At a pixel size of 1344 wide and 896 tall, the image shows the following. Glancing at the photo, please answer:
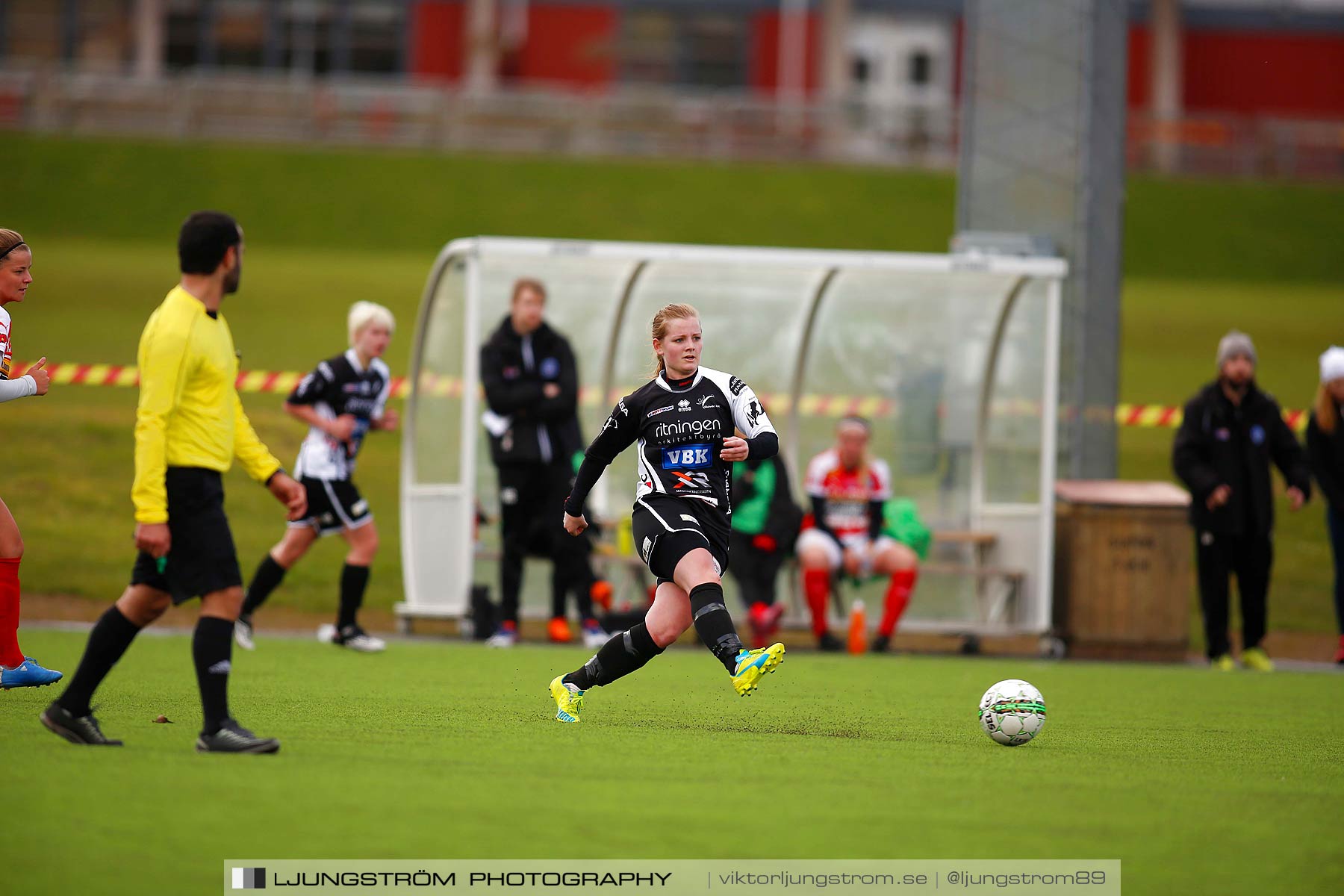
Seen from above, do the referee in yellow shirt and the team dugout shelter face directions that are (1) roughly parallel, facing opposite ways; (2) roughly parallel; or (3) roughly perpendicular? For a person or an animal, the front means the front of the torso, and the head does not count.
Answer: roughly perpendicular

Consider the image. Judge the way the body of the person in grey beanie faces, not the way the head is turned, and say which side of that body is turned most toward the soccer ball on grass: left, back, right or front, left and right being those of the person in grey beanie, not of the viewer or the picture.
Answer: front

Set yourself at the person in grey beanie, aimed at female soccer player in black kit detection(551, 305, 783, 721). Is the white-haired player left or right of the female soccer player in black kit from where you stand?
right

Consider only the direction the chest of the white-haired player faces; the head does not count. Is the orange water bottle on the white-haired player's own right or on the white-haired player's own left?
on the white-haired player's own left

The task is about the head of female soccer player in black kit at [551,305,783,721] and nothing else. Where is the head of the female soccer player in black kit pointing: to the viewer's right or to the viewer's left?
to the viewer's right

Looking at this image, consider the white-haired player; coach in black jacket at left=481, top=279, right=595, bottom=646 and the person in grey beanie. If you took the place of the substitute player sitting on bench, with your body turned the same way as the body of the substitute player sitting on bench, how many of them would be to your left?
1
